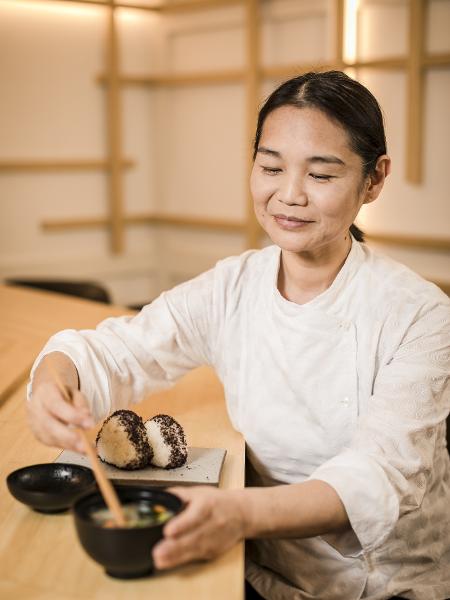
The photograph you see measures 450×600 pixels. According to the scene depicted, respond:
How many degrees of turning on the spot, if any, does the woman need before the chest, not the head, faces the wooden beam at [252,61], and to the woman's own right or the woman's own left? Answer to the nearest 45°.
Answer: approximately 135° to the woman's own right

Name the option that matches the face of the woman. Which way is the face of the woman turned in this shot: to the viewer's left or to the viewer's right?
to the viewer's left

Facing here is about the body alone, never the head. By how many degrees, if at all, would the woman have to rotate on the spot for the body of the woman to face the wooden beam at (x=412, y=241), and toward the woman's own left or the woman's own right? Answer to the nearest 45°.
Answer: approximately 135° to the woman's own right

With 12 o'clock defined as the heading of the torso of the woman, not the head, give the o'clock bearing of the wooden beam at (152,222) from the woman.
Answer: The wooden beam is roughly at 4 o'clock from the woman.

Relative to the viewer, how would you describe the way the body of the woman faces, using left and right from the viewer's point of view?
facing the viewer and to the left of the viewer

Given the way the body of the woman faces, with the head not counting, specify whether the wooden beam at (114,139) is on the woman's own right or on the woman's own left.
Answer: on the woman's own right
